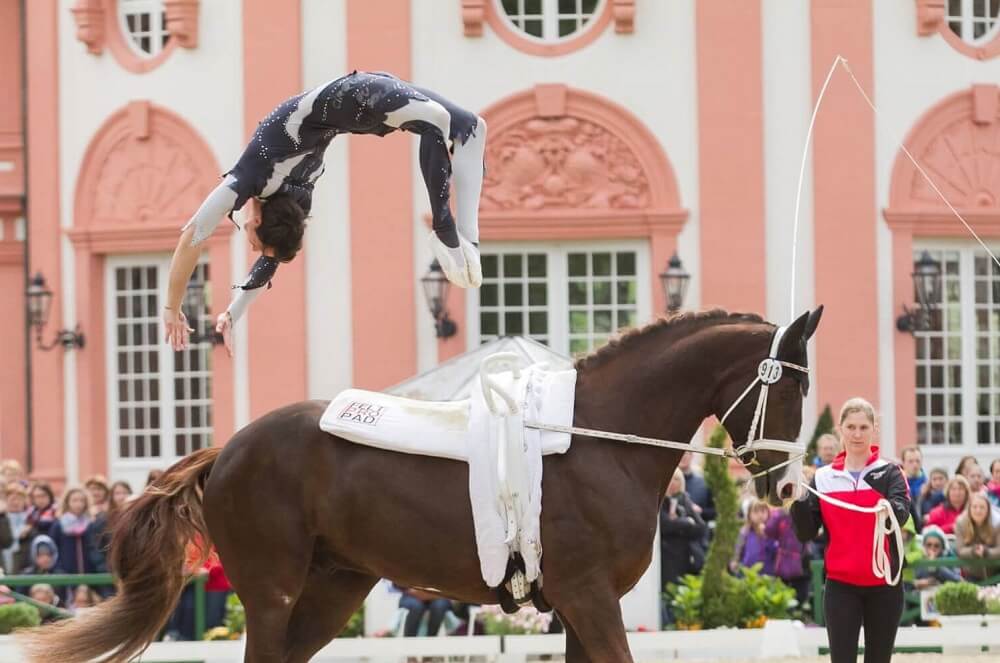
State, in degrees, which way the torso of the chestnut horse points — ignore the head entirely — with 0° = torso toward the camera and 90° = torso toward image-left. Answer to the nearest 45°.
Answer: approximately 270°

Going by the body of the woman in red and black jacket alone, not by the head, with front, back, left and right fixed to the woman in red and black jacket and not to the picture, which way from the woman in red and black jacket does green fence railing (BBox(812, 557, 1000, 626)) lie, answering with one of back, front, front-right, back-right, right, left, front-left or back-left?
back

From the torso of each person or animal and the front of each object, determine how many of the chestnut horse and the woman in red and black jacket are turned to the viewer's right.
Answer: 1

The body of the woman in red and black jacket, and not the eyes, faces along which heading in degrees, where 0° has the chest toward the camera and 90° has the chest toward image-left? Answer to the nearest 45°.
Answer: approximately 0°

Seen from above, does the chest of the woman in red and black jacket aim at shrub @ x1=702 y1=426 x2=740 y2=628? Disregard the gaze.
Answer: no

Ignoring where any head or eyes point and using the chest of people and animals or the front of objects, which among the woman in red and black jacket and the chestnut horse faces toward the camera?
the woman in red and black jacket

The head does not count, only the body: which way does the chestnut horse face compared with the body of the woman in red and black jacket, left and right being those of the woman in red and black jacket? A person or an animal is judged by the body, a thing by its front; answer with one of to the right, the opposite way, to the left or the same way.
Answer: to the left

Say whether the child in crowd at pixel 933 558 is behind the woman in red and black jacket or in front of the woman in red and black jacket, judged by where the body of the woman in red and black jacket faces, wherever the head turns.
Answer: behind

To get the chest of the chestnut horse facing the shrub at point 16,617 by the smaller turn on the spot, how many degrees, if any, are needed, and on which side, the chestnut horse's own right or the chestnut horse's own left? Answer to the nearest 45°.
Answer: approximately 135° to the chestnut horse's own left

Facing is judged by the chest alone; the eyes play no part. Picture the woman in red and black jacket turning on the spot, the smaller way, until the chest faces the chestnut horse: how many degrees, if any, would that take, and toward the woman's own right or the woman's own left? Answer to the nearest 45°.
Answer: approximately 45° to the woman's own right

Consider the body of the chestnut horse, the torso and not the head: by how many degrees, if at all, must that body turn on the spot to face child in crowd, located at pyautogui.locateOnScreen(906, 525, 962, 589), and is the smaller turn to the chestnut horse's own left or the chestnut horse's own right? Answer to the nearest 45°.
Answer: approximately 45° to the chestnut horse's own left

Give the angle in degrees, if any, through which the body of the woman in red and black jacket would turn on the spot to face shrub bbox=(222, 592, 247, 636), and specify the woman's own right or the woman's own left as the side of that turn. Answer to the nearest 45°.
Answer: approximately 135° to the woman's own right

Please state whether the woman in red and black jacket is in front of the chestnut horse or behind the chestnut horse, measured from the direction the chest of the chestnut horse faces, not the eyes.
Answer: in front

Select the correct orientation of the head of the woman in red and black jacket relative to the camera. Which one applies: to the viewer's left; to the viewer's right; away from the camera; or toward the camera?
toward the camera

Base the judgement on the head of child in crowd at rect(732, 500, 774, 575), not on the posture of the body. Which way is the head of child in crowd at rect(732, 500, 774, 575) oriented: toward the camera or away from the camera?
toward the camera

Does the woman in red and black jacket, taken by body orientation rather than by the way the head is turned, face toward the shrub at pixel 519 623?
no

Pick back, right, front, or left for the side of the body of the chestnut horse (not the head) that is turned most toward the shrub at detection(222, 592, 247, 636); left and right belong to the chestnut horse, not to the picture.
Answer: left
